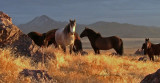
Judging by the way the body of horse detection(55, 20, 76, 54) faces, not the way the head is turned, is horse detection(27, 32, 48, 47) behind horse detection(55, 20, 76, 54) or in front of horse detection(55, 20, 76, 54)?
behind

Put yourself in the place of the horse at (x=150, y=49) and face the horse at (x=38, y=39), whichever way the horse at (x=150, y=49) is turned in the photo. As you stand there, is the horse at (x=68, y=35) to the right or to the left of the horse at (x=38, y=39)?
left

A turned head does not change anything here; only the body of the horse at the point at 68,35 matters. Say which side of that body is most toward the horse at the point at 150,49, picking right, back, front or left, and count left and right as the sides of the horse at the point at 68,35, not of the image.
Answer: left

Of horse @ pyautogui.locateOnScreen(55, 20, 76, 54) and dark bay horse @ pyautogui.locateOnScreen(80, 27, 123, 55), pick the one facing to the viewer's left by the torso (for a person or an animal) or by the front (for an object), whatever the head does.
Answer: the dark bay horse

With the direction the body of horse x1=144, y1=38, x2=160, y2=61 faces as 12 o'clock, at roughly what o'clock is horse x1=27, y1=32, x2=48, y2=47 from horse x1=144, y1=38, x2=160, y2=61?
horse x1=27, y1=32, x2=48, y2=47 is roughly at 1 o'clock from horse x1=144, y1=38, x2=160, y2=61.

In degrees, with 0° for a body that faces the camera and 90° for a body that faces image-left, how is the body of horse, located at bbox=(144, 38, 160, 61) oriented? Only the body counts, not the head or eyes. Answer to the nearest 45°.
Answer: approximately 45°

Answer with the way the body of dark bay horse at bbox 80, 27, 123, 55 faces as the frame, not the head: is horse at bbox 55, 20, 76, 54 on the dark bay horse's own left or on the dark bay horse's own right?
on the dark bay horse's own left

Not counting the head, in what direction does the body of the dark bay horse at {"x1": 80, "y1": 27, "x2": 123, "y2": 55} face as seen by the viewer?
to the viewer's left

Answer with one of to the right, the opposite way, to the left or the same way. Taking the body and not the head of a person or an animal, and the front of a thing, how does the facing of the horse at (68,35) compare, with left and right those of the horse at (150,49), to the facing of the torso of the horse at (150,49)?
to the left
